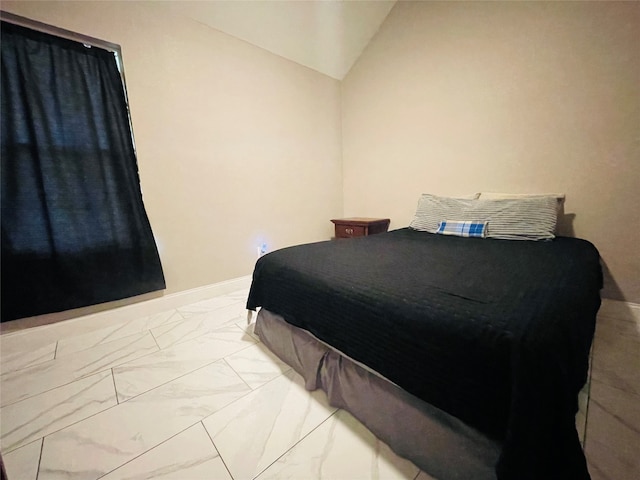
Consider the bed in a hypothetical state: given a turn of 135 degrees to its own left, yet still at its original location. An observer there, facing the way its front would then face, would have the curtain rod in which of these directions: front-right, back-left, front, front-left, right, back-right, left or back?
back

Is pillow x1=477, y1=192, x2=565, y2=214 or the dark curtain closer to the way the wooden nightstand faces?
the dark curtain

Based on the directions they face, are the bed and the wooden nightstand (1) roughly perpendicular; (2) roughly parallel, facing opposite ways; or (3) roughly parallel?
roughly parallel

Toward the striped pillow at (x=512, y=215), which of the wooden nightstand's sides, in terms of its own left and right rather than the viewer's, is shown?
left

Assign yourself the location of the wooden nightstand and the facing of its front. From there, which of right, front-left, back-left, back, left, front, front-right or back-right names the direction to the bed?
front-left

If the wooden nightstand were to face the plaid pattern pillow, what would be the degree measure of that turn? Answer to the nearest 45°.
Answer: approximately 90° to its left

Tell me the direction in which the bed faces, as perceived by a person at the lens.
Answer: facing the viewer and to the left of the viewer

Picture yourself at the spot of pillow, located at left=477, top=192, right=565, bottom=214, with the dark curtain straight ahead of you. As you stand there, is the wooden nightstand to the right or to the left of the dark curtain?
right

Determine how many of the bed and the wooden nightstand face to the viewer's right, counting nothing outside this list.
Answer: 0
